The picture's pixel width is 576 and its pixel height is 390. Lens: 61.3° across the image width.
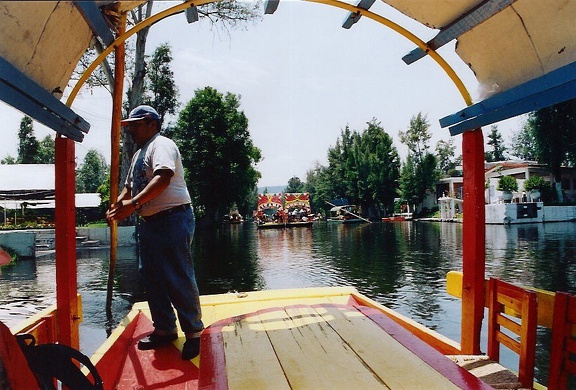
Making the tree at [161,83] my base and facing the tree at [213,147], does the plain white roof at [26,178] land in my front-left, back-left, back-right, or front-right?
back-left

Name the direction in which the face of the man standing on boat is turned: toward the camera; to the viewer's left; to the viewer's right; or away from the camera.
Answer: to the viewer's left

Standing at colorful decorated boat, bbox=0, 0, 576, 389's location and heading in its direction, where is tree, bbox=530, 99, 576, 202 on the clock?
The tree is roughly at 1 o'clock from the colorful decorated boat.

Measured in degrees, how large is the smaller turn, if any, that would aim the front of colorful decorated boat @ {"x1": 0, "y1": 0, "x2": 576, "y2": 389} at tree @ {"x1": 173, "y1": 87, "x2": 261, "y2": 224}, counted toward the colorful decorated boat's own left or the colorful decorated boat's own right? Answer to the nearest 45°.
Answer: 0° — it already faces it

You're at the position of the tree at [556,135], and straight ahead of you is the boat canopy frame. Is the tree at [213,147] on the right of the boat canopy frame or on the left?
right

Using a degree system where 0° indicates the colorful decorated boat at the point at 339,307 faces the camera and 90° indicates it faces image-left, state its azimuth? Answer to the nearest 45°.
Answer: approximately 180°

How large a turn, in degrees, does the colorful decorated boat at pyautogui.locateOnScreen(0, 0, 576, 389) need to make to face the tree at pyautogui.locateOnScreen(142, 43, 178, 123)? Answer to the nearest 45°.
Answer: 0° — it already faces it
